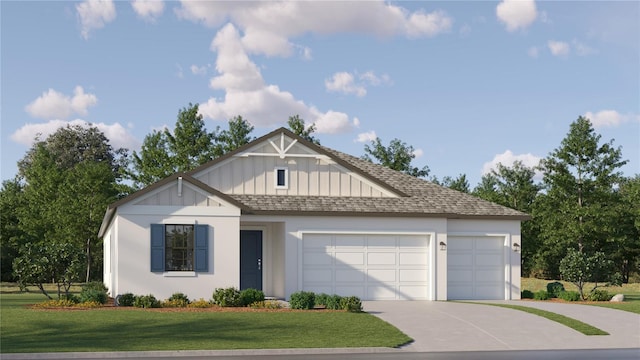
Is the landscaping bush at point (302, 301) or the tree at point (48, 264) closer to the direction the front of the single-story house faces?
the landscaping bush

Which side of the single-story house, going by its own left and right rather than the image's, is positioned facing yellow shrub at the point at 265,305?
front

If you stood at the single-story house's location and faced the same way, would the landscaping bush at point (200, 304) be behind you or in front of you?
in front

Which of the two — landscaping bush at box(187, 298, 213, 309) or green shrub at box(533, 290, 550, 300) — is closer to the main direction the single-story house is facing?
the landscaping bush

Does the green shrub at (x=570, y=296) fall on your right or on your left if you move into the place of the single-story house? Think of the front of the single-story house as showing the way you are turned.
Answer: on your left

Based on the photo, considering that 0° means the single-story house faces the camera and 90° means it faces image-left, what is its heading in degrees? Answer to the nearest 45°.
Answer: approximately 0°

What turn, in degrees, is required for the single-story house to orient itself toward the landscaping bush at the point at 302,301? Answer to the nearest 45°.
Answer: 0° — it already faces it
